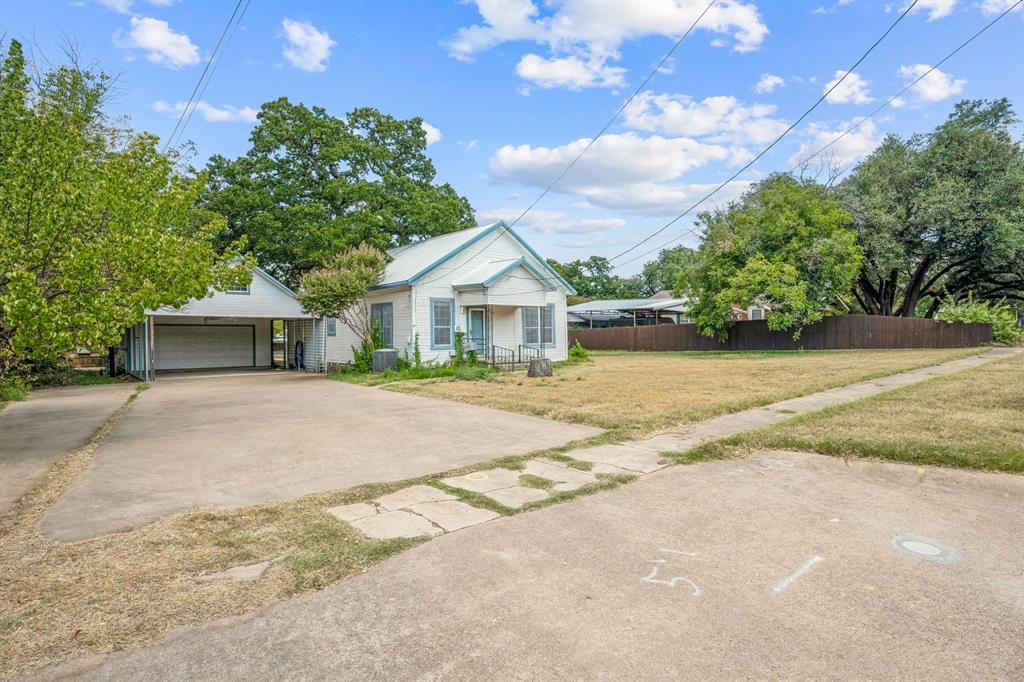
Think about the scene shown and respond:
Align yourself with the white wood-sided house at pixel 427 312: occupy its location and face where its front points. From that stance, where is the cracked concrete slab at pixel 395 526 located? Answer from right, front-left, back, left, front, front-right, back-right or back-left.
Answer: front-right

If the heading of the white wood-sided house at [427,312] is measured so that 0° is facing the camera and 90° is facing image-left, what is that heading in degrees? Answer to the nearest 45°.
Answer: approximately 315°

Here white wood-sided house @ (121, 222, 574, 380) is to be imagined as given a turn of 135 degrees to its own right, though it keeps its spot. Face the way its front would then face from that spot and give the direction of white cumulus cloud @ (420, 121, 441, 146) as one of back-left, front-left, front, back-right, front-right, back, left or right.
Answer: right

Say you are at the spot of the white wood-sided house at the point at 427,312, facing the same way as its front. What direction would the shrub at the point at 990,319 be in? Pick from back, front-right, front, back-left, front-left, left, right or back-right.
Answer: front-left

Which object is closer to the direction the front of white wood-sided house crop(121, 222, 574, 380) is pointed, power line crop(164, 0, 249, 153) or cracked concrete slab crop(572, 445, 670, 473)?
the cracked concrete slab

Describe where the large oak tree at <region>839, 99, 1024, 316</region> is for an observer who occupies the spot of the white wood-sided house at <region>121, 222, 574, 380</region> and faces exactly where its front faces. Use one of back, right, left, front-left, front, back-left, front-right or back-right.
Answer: front-left

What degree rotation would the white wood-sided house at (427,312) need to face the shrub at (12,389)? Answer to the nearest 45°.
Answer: approximately 135° to its right

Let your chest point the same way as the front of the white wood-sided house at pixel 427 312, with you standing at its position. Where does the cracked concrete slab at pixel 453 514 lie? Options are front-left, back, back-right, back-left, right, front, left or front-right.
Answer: front-right

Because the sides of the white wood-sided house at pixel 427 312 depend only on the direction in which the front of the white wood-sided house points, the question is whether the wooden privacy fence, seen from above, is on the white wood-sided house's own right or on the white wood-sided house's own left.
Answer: on the white wood-sided house's own left

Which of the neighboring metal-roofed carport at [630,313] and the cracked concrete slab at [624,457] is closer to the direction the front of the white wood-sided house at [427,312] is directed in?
the cracked concrete slab
